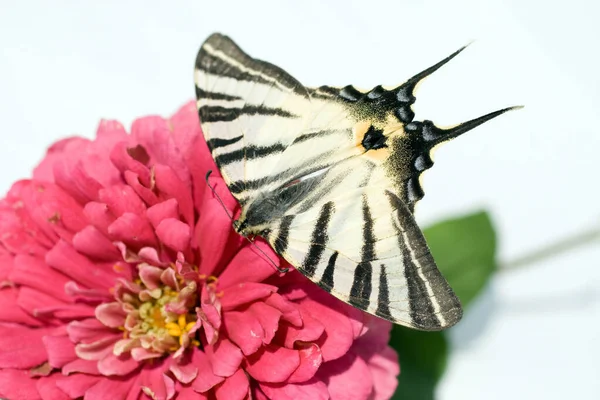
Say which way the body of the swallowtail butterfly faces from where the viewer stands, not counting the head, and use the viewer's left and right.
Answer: facing the viewer and to the left of the viewer
